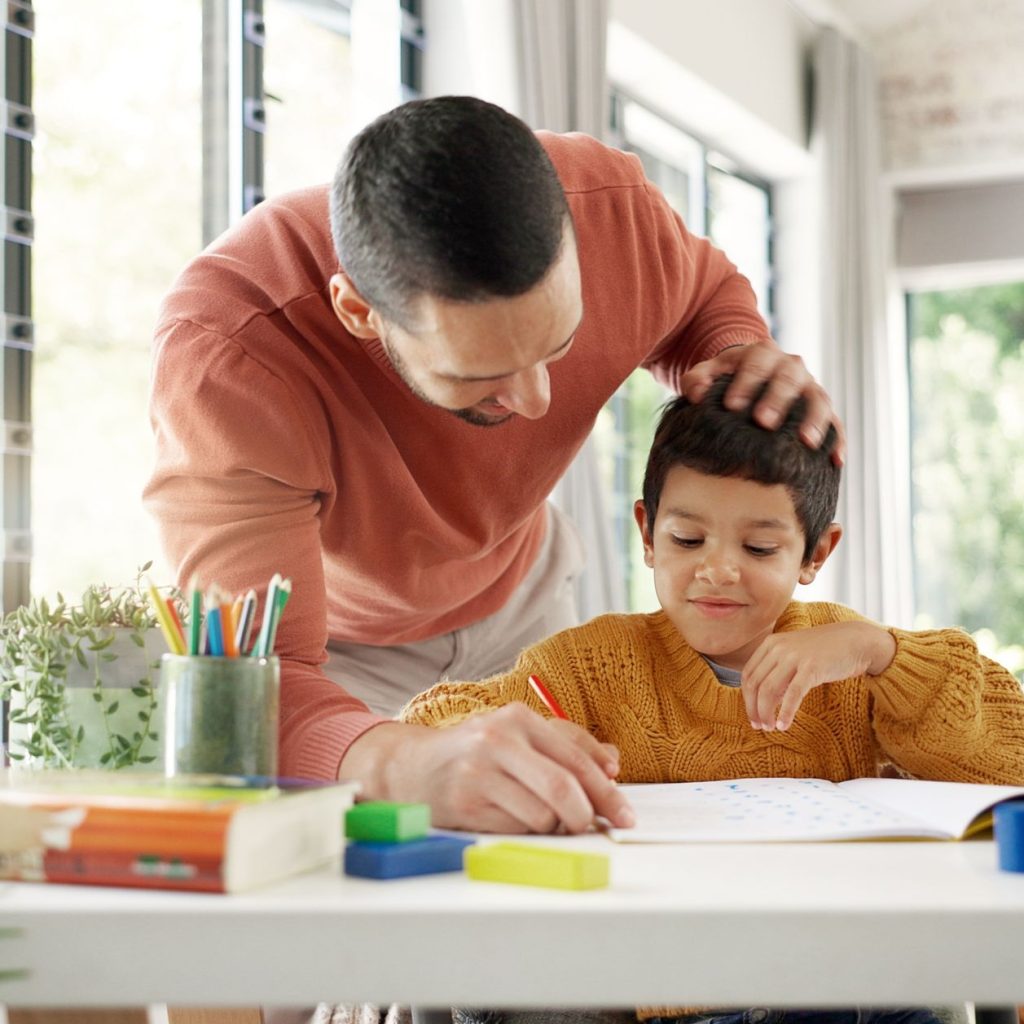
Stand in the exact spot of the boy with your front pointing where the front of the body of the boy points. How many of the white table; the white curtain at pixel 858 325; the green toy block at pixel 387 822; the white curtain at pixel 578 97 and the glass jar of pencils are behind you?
2

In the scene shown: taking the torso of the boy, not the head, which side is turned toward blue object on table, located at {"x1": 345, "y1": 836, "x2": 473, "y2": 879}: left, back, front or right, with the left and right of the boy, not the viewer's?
front

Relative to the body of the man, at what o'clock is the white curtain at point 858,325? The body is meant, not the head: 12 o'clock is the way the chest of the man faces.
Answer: The white curtain is roughly at 8 o'clock from the man.

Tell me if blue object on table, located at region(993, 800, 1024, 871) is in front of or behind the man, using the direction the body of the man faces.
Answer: in front

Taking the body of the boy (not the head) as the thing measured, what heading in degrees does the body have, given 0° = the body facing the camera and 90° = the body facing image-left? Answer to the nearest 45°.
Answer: approximately 0°

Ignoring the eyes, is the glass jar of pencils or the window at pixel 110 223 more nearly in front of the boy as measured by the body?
the glass jar of pencils

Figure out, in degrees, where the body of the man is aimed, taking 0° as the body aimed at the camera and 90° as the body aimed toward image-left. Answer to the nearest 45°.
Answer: approximately 315°

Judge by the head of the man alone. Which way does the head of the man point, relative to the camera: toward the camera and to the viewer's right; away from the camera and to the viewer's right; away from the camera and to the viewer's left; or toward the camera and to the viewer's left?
toward the camera and to the viewer's right

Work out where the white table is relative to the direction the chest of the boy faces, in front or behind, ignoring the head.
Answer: in front
